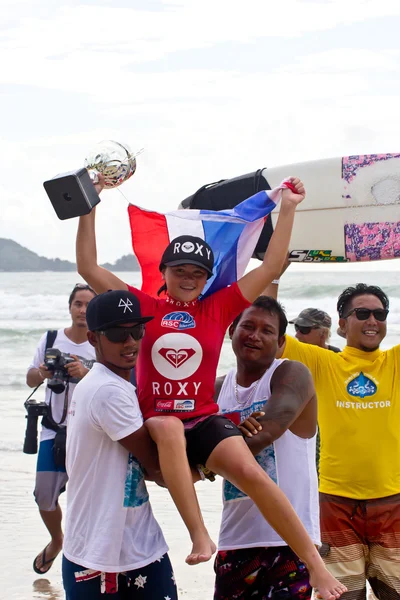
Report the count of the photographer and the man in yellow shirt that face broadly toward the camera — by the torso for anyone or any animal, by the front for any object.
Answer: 2

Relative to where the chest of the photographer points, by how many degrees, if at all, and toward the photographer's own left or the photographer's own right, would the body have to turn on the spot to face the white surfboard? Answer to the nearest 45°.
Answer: approximately 45° to the photographer's own left

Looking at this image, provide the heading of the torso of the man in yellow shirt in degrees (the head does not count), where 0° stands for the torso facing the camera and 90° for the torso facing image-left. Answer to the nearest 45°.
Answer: approximately 0°

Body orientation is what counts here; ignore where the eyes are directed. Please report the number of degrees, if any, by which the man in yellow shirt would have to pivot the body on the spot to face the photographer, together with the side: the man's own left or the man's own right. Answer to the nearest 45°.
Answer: approximately 135° to the man's own right

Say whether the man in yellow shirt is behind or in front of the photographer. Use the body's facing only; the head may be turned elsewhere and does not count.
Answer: in front
